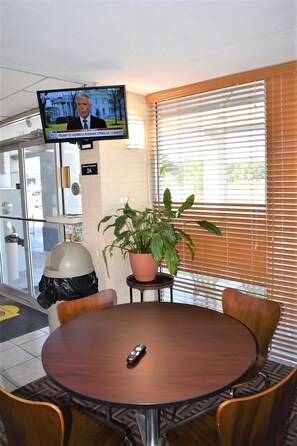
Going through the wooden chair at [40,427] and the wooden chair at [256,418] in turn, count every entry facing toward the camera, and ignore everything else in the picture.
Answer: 0

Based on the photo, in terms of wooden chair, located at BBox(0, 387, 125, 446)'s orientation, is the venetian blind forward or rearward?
forward

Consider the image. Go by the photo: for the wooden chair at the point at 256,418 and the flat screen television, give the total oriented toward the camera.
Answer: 1

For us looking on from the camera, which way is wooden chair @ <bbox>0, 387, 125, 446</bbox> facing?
facing away from the viewer and to the right of the viewer

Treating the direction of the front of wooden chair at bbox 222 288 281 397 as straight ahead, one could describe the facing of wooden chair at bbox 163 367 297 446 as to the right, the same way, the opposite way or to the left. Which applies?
to the right

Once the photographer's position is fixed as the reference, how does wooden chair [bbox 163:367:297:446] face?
facing away from the viewer and to the left of the viewer

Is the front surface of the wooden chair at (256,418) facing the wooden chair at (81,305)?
yes

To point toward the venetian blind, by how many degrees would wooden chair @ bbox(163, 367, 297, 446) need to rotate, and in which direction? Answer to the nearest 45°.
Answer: approximately 45° to its right

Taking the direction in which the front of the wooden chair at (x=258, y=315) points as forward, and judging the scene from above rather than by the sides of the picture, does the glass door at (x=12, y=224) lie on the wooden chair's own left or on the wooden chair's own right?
on the wooden chair's own right

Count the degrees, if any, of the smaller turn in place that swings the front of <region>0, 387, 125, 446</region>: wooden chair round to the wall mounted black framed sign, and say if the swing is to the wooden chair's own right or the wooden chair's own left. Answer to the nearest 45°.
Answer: approximately 45° to the wooden chair's own left

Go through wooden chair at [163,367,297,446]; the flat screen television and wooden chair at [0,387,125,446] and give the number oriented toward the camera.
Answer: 1

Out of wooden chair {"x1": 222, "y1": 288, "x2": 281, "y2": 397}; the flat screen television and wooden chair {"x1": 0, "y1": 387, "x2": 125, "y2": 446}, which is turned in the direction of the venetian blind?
wooden chair {"x1": 0, "y1": 387, "x2": 125, "y2": 446}

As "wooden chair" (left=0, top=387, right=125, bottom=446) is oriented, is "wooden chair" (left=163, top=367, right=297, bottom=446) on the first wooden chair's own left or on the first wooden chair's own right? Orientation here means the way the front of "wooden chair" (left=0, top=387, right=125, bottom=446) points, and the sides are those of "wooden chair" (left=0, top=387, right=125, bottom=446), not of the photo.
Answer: on the first wooden chair's own right

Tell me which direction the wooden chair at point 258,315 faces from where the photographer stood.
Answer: facing the viewer and to the left of the viewer
